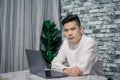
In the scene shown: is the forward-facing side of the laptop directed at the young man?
yes

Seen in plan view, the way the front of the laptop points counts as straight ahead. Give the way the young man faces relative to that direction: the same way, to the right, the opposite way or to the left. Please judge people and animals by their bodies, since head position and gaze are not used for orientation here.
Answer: the opposite way

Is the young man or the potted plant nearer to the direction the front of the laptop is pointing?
the young man

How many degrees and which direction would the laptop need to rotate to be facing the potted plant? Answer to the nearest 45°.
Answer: approximately 45° to its left

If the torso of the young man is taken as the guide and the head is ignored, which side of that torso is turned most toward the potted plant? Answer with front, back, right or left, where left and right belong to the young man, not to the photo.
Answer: right

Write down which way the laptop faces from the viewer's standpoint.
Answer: facing away from the viewer and to the right of the viewer
